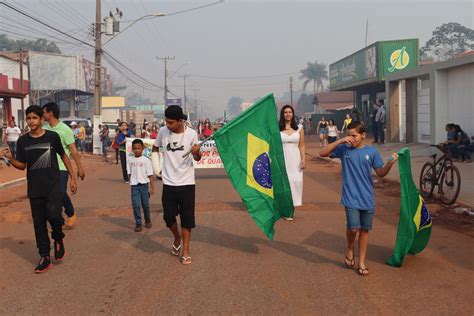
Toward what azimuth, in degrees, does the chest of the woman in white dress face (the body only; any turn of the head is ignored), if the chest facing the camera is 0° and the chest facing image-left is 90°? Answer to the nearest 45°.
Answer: approximately 0°

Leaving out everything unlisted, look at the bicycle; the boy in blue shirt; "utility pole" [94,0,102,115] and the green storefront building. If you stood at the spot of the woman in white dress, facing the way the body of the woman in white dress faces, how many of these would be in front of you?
1

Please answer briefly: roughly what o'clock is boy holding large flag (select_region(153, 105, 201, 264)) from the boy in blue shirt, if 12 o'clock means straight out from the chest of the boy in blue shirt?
The boy holding large flag is roughly at 3 o'clock from the boy in blue shirt.

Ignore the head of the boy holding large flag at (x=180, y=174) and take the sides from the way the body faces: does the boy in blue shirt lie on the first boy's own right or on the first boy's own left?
on the first boy's own left

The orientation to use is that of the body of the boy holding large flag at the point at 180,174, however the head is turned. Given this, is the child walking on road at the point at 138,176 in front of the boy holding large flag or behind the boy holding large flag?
behind

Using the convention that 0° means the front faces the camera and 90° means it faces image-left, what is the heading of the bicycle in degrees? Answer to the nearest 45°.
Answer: approximately 315°

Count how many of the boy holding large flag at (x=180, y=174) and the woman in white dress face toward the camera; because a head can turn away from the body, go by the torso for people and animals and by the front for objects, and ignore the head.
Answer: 2

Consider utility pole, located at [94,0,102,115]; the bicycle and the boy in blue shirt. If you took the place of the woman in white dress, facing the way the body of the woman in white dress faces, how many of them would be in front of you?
1

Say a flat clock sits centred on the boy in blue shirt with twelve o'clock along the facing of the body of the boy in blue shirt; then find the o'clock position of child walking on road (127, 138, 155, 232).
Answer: The child walking on road is roughly at 4 o'clock from the boy in blue shirt.
